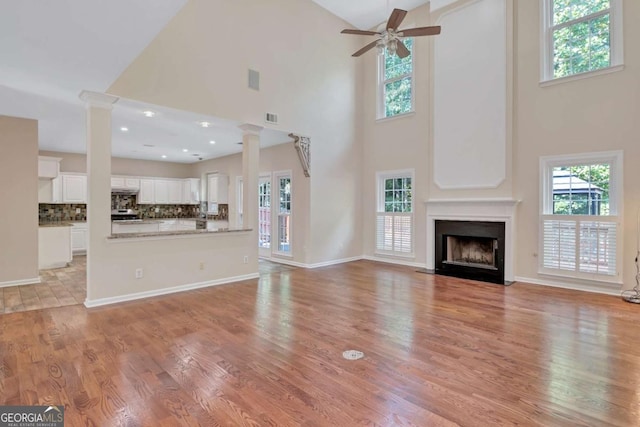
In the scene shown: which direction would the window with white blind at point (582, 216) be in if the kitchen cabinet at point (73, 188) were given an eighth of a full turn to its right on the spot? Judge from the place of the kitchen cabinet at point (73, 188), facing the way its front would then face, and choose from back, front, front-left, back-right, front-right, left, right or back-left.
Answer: left

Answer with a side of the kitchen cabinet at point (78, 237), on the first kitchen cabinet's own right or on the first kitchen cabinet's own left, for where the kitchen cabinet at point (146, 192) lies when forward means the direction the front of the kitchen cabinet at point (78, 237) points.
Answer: on the first kitchen cabinet's own left

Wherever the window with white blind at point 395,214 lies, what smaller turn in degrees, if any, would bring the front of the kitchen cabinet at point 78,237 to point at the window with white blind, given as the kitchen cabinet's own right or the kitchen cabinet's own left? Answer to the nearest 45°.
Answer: approximately 45° to the kitchen cabinet's own left

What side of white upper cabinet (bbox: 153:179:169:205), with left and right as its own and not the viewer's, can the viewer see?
front

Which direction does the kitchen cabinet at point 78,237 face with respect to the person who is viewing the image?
facing the viewer

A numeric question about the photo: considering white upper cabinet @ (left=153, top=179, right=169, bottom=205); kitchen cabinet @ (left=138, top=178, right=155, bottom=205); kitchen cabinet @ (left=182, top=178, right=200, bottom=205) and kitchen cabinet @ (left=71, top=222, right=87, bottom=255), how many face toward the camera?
4

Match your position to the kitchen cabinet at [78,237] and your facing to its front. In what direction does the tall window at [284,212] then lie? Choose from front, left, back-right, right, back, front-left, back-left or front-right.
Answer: front-left

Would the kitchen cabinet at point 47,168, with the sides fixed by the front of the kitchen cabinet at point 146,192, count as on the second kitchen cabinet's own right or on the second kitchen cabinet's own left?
on the second kitchen cabinet's own right

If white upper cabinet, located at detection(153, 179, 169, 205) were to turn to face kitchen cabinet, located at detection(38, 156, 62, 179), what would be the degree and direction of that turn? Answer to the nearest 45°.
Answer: approximately 45° to its right

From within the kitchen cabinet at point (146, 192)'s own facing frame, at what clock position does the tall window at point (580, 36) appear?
The tall window is roughly at 11 o'clock from the kitchen cabinet.

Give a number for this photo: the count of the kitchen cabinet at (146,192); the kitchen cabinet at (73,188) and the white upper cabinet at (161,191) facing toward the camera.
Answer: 3

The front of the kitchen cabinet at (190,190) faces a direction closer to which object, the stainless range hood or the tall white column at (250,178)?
the tall white column

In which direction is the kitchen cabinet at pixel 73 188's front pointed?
toward the camera

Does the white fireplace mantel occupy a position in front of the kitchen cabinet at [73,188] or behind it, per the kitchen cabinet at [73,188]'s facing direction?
in front

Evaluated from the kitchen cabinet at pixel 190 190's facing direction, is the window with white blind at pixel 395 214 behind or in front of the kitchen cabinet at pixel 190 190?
in front

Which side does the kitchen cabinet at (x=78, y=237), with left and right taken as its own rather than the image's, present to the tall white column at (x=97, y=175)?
front
